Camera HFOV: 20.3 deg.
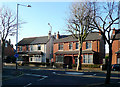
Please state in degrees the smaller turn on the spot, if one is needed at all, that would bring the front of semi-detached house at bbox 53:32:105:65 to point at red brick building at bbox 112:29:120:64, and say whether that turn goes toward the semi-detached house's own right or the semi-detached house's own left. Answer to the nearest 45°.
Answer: approximately 45° to the semi-detached house's own left

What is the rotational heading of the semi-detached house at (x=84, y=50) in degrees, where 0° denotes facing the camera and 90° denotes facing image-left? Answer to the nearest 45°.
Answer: approximately 0°
